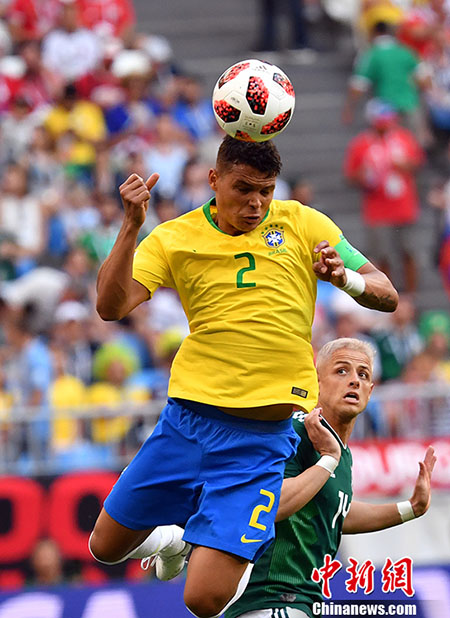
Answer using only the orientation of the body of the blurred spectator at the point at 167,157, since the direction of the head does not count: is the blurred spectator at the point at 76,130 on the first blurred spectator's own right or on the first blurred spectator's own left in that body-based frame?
on the first blurred spectator's own right

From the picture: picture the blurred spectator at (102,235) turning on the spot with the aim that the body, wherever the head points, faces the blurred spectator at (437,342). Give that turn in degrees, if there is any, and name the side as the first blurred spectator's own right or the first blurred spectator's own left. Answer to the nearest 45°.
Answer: approximately 90° to the first blurred spectator's own left
